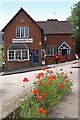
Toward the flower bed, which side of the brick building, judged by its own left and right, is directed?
front

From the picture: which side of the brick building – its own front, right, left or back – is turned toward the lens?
front
